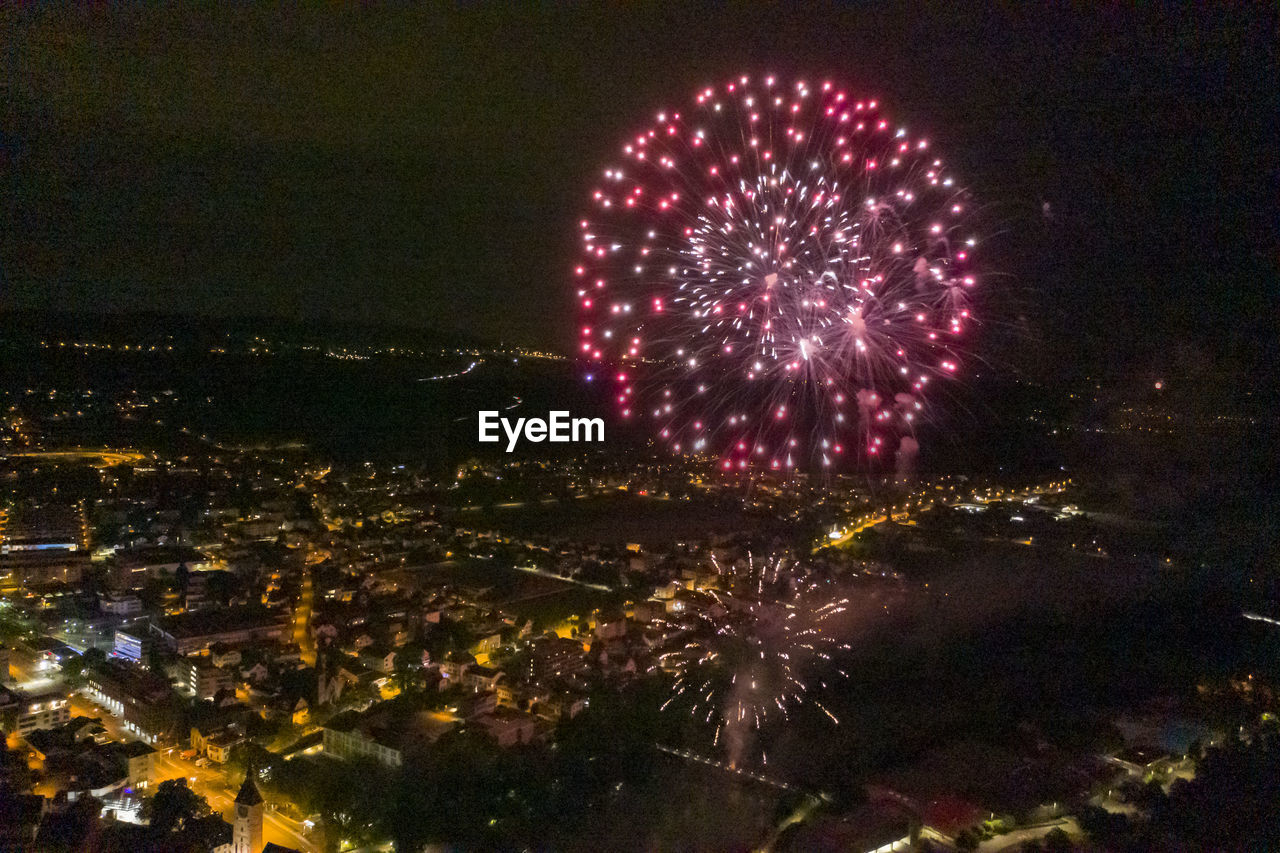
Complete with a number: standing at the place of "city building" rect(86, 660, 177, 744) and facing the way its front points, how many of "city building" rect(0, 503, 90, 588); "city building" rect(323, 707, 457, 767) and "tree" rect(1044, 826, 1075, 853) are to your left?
2

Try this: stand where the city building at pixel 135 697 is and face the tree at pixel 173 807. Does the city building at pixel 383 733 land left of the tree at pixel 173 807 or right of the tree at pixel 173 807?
left

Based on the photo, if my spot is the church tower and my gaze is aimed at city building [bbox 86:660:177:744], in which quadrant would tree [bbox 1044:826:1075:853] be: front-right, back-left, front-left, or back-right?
back-right

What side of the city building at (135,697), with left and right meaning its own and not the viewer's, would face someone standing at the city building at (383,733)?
left

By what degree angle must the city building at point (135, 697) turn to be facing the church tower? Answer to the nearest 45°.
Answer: approximately 45° to its left

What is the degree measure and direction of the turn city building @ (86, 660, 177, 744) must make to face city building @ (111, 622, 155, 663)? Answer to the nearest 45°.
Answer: approximately 135° to its right

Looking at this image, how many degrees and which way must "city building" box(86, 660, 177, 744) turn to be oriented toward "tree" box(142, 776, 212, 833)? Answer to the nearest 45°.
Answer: approximately 45° to its left

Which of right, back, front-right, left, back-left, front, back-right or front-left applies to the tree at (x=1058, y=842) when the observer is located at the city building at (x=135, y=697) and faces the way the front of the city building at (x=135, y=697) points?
left

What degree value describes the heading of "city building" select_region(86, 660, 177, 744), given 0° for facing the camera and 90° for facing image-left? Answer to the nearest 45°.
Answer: approximately 45°

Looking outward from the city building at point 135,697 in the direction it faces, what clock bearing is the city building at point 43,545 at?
the city building at point 43,545 is roughly at 4 o'clock from the city building at point 135,697.
